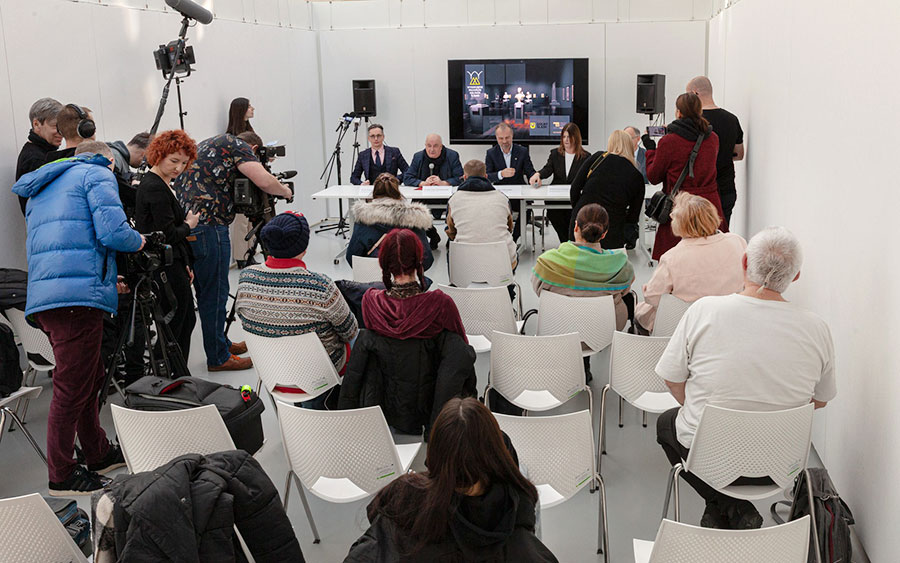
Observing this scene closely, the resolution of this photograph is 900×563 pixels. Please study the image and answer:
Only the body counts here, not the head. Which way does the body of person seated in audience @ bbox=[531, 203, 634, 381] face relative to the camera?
away from the camera

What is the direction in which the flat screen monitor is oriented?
toward the camera

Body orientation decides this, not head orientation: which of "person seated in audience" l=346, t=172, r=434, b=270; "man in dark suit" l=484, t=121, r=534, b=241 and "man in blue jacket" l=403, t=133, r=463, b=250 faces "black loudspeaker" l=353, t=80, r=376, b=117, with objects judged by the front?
the person seated in audience

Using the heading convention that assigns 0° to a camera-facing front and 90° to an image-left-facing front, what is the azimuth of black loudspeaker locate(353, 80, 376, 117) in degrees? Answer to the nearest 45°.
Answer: approximately 0°

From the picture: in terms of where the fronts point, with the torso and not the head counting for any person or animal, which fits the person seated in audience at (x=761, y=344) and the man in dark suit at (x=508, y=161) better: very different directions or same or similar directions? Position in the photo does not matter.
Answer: very different directions

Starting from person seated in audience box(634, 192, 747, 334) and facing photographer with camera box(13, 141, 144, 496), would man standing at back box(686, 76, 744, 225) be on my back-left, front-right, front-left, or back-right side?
back-right

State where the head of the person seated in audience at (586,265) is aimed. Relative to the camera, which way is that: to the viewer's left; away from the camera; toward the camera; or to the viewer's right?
away from the camera

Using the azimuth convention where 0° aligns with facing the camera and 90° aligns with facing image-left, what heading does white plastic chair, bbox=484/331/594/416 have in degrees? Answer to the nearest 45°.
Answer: approximately 180°

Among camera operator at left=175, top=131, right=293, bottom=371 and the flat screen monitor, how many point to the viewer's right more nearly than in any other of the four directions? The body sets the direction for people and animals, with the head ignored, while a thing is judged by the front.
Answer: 1

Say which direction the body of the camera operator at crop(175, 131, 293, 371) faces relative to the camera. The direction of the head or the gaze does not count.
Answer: to the viewer's right

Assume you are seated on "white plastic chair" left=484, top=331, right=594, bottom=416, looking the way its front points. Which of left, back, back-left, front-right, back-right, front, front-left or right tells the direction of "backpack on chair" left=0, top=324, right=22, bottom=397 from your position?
left

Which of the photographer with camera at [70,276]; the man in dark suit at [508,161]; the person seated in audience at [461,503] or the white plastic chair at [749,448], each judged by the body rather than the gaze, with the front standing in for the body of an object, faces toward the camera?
the man in dark suit

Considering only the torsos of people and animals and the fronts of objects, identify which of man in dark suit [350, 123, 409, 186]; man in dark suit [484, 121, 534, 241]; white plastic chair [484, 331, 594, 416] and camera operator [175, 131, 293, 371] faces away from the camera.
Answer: the white plastic chair

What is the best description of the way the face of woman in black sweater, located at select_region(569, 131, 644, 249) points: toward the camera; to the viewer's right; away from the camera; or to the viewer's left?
away from the camera

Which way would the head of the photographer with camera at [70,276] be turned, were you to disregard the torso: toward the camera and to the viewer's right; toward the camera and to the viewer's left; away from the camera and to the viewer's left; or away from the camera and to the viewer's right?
away from the camera and to the viewer's right

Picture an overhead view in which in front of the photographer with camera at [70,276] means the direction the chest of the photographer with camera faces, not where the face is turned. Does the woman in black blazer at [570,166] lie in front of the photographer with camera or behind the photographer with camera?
in front

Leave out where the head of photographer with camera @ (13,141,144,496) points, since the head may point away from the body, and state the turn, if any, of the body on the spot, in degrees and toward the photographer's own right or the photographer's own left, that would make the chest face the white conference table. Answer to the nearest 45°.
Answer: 0° — they already face it

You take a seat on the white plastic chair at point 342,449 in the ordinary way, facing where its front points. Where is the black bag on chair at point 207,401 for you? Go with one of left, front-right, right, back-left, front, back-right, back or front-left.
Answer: left

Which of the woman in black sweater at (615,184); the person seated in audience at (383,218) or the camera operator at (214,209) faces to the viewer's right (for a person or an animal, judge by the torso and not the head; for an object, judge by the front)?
the camera operator
